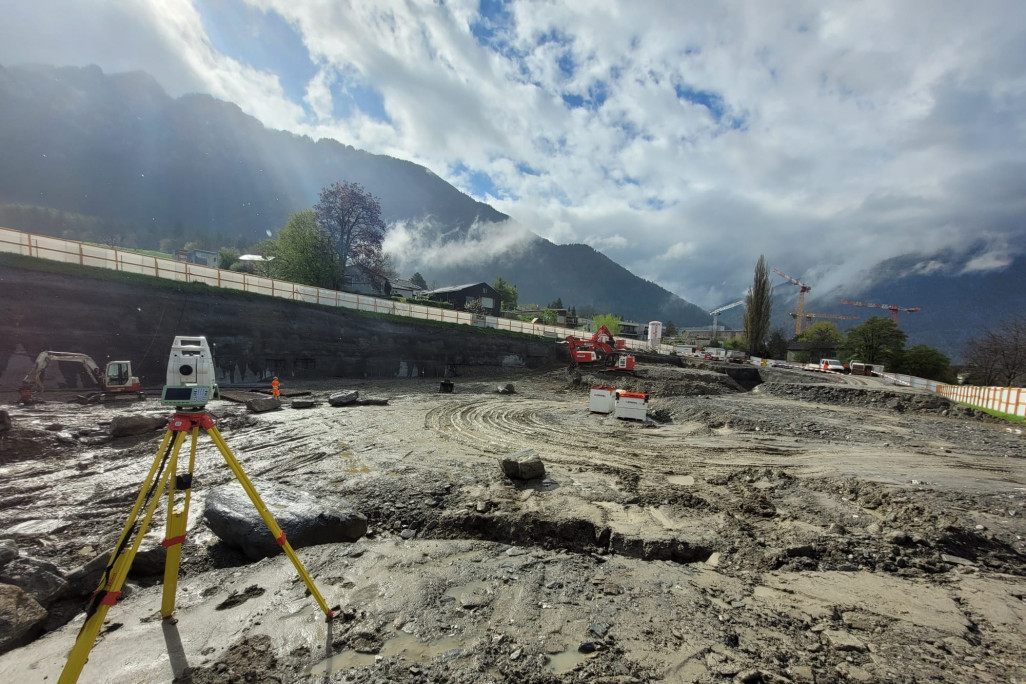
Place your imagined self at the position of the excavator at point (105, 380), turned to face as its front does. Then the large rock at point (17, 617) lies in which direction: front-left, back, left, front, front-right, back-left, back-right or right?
left

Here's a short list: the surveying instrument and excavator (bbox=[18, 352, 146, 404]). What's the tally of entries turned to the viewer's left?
1

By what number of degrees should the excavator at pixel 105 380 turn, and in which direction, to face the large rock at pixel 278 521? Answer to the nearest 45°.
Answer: approximately 90° to its left

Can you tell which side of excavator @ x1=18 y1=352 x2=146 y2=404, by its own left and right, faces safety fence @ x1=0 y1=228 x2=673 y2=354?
right

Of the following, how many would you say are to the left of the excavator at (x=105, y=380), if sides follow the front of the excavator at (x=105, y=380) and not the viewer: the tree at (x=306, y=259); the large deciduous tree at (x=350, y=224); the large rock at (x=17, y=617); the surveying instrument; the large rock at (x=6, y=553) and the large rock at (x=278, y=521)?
4

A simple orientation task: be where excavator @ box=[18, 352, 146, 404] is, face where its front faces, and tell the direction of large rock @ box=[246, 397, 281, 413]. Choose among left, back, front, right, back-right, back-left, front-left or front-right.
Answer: back-left

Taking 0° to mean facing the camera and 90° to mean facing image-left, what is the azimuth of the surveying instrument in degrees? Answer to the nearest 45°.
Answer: approximately 0°

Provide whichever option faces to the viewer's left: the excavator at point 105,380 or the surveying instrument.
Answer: the excavator

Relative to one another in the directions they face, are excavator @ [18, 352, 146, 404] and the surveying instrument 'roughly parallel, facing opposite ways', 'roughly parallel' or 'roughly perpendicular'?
roughly perpendicular

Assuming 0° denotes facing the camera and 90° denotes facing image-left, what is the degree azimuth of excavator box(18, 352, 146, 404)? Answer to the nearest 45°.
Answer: approximately 90°

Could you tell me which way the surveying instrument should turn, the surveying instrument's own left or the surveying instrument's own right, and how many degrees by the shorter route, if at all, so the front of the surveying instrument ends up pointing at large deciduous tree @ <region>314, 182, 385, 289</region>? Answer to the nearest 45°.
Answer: approximately 180°

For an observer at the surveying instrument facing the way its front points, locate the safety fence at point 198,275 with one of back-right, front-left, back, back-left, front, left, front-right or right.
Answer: back
